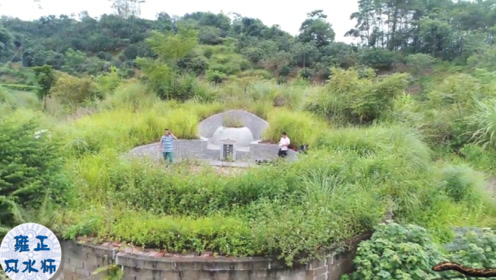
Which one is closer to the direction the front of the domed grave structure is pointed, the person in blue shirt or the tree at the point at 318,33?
the person in blue shirt

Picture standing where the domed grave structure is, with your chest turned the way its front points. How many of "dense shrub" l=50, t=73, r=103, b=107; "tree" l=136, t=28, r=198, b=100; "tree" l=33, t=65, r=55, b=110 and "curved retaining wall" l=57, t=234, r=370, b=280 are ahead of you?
1

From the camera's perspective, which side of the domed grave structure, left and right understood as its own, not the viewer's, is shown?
front

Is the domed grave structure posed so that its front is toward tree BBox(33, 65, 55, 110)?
no

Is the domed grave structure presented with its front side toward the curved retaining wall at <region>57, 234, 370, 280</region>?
yes

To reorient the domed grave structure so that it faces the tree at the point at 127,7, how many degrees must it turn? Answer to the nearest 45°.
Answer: approximately 180°

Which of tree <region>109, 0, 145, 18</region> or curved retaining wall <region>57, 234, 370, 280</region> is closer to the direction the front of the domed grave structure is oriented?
the curved retaining wall

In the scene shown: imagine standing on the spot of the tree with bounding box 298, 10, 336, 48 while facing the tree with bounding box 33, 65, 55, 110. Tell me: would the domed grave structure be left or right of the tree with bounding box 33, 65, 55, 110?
left

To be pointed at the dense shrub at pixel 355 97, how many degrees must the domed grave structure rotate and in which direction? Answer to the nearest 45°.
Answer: approximately 90° to its left

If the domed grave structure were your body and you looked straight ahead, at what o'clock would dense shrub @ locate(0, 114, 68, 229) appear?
The dense shrub is roughly at 1 o'clock from the domed grave structure.

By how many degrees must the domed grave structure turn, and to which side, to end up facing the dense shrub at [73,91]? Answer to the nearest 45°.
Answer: approximately 135° to its right

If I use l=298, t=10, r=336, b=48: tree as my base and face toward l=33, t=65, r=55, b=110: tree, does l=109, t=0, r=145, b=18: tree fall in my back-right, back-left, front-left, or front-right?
front-right

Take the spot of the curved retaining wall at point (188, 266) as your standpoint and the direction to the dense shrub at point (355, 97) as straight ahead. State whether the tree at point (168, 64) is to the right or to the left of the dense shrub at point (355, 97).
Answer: left

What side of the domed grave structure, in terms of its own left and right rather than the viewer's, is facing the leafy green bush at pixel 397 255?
front

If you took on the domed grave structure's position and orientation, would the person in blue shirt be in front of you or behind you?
in front
